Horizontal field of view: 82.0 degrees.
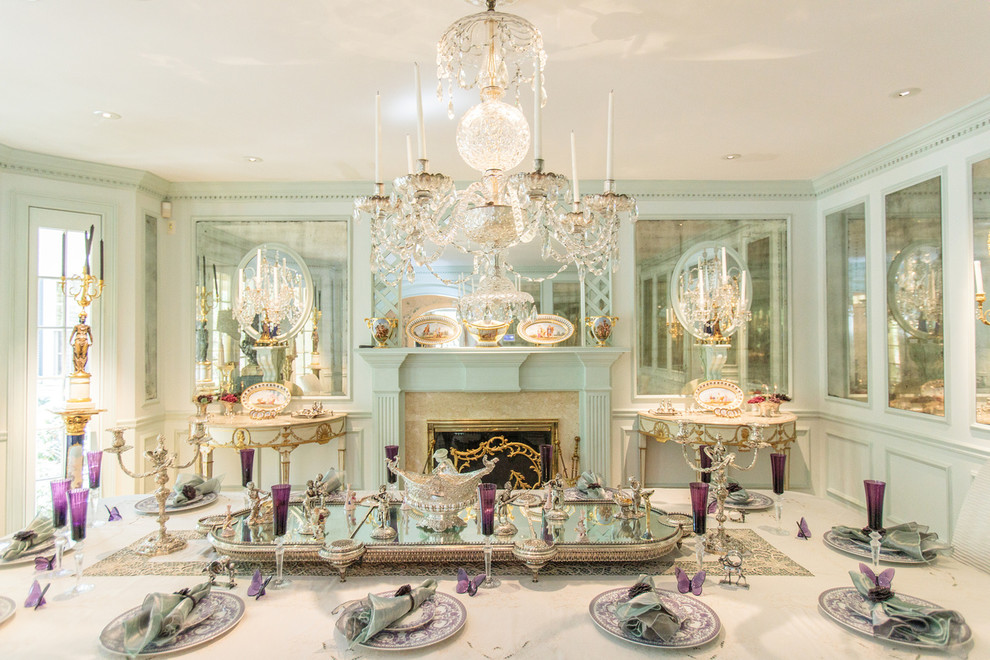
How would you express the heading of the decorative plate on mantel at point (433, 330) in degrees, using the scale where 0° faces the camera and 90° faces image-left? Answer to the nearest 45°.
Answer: approximately 0°

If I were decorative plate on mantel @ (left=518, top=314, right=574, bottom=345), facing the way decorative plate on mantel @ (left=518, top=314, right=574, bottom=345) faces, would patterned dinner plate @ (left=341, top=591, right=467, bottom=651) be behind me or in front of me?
in front

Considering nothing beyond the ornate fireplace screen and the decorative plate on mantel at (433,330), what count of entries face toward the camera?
2

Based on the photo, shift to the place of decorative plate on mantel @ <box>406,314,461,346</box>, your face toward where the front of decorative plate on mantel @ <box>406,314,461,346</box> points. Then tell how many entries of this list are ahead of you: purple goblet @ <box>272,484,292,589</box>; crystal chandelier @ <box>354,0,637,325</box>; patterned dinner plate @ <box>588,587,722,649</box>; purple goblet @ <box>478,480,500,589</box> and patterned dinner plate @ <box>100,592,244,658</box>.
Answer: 5

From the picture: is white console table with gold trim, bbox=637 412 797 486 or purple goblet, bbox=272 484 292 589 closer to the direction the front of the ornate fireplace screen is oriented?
the purple goblet

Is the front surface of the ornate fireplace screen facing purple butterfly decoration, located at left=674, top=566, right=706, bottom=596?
yes

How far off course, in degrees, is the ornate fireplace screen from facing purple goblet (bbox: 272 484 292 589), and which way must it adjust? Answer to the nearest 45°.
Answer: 0° — it already faces it

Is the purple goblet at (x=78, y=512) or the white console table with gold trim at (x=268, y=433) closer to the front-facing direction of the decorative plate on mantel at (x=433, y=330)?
the purple goblet
